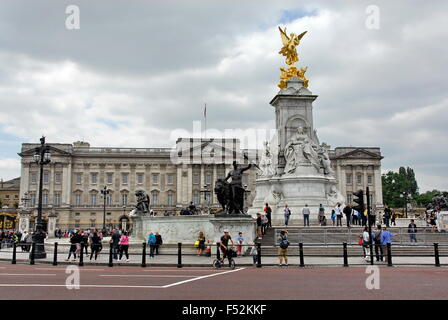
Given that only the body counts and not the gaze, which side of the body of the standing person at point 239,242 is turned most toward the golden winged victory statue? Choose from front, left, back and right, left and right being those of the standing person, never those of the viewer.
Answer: back

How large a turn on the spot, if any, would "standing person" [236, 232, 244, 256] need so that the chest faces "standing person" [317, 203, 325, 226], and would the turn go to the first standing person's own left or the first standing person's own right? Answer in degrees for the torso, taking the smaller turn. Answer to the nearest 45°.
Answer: approximately 135° to the first standing person's own left

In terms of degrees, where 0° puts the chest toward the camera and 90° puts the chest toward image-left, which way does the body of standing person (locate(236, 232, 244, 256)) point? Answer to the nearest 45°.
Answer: approximately 0°

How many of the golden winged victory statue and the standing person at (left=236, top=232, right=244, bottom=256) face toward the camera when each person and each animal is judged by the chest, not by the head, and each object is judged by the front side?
2

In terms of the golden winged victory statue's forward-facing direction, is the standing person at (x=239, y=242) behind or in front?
in front

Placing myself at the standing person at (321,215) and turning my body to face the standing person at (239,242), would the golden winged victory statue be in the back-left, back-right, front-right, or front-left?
back-right

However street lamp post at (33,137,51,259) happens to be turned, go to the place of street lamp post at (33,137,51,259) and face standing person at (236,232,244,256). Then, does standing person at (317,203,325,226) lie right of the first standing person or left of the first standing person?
left

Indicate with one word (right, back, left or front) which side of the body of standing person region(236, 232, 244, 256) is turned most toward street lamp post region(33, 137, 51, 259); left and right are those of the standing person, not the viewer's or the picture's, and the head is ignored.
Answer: right

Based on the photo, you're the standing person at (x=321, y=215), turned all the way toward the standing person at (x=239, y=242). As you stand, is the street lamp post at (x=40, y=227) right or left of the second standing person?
right

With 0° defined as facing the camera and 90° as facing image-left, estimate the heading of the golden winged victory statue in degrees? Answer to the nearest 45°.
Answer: approximately 0°

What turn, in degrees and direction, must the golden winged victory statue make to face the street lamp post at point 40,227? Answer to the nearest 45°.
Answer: approximately 45° to its right
